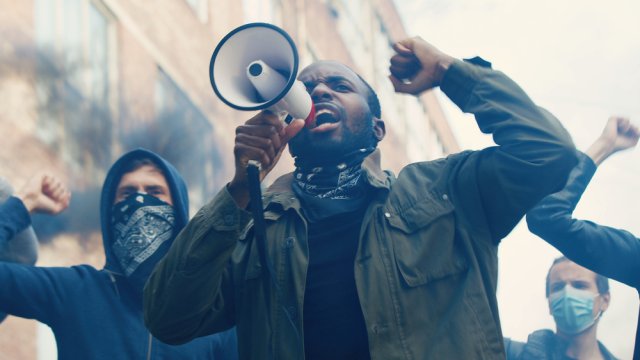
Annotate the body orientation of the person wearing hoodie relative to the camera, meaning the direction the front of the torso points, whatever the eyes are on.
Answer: toward the camera

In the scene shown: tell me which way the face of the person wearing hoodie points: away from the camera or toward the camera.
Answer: toward the camera
